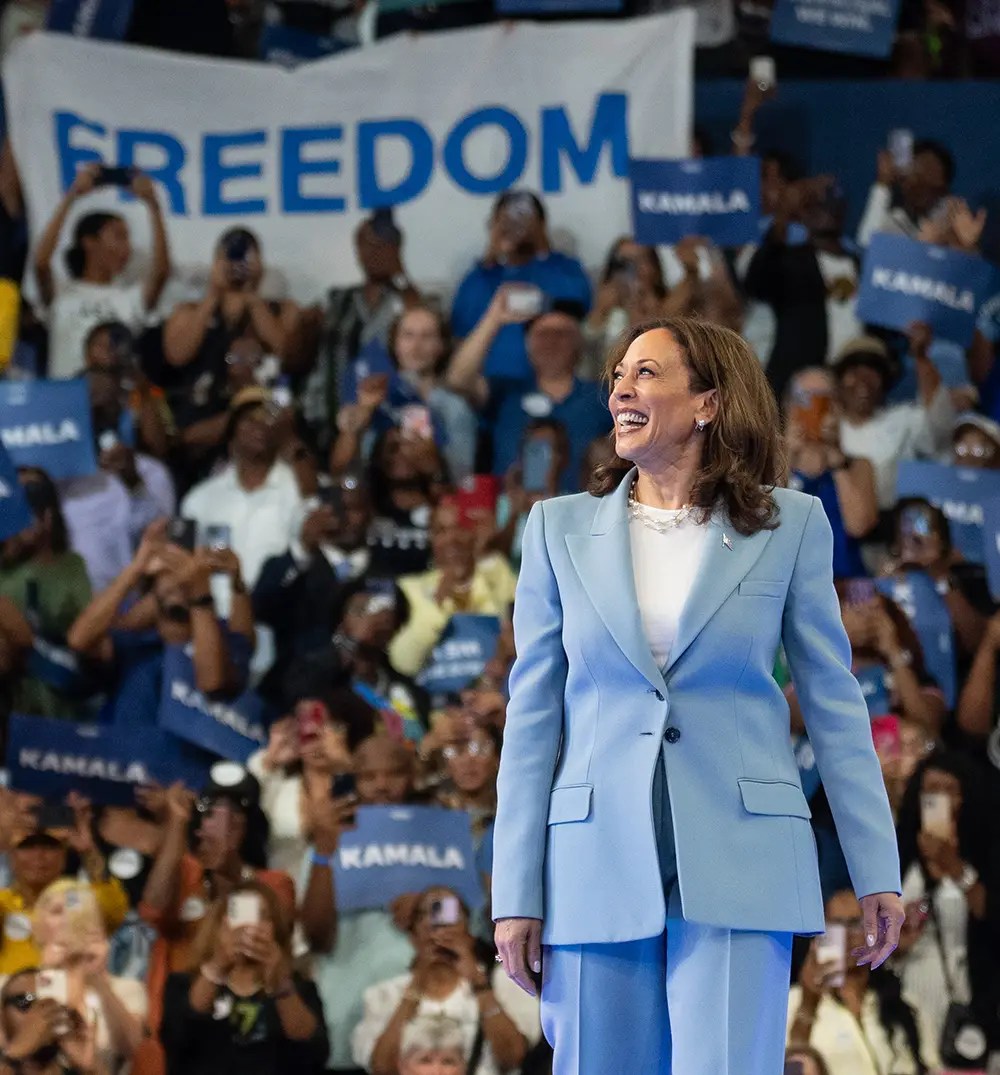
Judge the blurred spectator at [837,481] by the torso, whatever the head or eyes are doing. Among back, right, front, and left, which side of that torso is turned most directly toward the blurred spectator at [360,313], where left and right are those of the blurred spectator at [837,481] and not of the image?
right

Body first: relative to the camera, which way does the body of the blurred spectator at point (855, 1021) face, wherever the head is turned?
toward the camera

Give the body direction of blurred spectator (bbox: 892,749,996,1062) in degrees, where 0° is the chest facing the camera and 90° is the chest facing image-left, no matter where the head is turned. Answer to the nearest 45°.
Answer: approximately 0°

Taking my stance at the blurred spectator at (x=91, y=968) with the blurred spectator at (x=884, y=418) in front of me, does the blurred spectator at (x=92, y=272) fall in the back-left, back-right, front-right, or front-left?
front-left

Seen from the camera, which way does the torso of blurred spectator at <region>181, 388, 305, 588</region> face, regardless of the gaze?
toward the camera

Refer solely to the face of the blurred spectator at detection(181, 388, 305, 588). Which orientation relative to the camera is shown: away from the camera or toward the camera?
toward the camera

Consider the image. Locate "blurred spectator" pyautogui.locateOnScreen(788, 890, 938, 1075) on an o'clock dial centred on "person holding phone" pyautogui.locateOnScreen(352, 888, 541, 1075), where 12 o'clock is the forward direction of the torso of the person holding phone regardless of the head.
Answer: The blurred spectator is roughly at 9 o'clock from the person holding phone.

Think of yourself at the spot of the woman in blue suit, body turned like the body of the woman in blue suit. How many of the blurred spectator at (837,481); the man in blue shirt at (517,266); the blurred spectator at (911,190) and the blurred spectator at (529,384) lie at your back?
4

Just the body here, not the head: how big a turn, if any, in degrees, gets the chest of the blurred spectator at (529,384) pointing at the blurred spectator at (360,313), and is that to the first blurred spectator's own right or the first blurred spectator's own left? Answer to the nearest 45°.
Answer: approximately 135° to the first blurred spectator's own right

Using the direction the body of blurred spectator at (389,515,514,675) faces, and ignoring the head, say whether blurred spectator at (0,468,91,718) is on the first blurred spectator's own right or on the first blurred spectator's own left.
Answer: on the first blurred spectator's own right

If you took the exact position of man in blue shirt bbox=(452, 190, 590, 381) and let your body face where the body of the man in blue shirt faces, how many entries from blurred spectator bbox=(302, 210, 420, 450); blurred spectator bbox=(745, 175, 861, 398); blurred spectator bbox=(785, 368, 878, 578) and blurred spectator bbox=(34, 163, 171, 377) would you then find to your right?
2

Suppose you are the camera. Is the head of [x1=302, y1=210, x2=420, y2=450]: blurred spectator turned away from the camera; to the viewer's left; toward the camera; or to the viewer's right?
toward the camera

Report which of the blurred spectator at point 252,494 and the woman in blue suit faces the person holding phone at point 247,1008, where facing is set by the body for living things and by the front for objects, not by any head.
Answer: the blurred spectator

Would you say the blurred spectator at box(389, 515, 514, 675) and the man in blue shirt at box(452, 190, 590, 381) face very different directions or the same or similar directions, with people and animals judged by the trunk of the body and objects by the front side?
same or similar directions

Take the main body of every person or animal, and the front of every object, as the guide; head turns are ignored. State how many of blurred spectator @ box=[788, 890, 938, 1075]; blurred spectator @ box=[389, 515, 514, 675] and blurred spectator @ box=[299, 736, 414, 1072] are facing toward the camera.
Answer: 3

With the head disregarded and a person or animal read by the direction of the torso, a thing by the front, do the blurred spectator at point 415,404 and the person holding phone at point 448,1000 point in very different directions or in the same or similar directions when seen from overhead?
same or similar directions

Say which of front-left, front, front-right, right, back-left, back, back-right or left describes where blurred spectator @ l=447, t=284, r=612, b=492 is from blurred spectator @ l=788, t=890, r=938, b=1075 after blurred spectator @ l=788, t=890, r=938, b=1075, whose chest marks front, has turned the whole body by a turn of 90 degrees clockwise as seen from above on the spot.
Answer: front-right

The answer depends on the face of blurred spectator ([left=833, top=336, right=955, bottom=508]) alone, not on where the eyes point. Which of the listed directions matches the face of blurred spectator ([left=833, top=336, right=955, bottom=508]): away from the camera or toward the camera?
toward the camera
